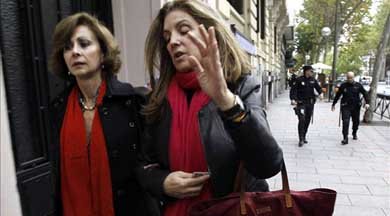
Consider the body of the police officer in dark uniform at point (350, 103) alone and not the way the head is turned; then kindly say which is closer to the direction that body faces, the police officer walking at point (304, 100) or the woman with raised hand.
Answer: the woman with raised hand

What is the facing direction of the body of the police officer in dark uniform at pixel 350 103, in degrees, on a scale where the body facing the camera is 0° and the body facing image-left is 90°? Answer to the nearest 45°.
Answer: approximately 0°

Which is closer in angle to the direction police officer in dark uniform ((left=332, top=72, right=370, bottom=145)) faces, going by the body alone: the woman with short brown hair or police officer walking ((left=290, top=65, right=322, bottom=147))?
the woman with short brown hair

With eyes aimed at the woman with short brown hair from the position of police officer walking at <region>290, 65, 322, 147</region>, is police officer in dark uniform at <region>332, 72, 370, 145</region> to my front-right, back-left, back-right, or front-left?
back-left

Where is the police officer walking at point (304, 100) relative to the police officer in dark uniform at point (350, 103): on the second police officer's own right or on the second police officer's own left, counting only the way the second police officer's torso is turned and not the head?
on the second police officer's own right

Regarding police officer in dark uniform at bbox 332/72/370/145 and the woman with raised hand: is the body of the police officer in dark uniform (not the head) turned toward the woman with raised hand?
yes

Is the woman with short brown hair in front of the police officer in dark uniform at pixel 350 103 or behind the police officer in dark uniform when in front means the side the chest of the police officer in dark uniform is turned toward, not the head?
in front

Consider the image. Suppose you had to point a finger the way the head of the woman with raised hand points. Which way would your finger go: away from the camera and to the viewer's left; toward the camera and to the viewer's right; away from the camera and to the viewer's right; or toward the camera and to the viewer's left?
toward the camera and to the viewer's left
